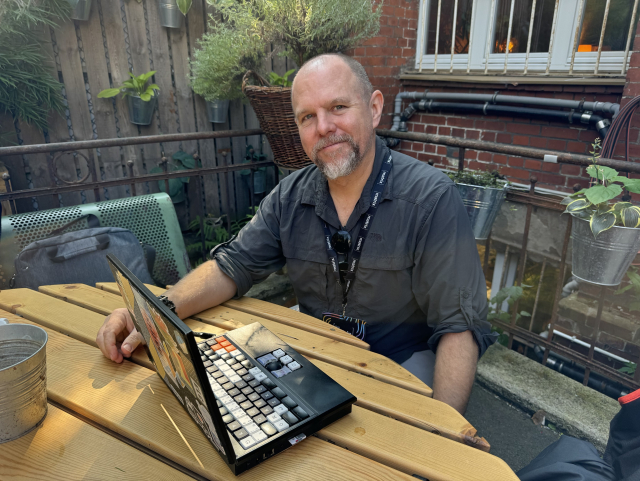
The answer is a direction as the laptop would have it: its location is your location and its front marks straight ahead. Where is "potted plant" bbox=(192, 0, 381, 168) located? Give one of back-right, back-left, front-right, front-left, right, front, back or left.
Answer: front-left

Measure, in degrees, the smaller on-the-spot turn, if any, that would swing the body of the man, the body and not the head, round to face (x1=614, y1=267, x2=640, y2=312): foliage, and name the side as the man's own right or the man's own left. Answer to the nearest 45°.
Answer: approximately 135° to the man's own left

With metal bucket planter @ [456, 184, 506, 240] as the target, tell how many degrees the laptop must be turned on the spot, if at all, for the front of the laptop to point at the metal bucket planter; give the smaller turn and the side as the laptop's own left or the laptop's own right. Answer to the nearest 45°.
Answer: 0° — it already faces it

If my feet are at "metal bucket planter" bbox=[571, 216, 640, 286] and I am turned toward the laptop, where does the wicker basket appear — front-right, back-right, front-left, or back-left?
front-right

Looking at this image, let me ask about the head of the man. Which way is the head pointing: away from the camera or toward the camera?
toward the camera

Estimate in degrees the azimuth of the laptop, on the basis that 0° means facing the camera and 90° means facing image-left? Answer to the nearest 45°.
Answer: approximately 225°

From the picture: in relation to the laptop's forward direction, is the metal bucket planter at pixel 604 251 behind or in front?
in front

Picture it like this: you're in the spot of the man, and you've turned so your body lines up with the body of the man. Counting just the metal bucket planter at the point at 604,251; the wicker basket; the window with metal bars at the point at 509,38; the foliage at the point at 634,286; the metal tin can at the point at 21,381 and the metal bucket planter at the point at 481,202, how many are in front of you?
1

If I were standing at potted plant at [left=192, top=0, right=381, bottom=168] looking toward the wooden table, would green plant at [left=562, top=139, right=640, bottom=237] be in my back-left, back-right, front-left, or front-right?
front-left

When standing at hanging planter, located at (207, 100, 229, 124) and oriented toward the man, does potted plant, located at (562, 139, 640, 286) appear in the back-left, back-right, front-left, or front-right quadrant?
front-left

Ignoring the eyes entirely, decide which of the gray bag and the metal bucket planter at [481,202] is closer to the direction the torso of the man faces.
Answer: the gray bag

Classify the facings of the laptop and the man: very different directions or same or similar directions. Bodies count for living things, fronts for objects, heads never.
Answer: very different directions

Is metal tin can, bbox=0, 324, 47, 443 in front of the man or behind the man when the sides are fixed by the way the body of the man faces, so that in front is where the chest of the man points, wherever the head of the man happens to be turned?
in front

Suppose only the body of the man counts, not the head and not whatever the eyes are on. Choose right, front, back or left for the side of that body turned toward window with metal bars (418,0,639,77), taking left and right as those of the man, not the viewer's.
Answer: back

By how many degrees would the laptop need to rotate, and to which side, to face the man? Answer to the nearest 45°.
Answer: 0° — it already faces them

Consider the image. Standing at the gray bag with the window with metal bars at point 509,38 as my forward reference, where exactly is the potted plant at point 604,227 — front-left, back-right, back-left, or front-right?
front-right

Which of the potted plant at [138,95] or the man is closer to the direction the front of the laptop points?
the man

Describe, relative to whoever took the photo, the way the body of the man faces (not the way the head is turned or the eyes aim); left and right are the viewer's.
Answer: facing the viewer and to the left of the viewer
